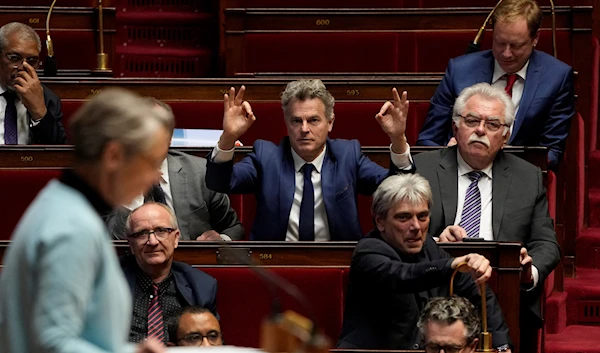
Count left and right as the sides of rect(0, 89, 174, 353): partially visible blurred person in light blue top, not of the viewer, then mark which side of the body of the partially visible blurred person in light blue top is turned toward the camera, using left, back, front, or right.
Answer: right

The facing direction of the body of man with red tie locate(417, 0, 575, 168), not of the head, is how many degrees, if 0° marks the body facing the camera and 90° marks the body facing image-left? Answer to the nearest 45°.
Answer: approximately 0°

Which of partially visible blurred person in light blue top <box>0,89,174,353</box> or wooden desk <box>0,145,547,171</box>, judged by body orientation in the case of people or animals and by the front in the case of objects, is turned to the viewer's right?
the partially visible blurred person in light blue top

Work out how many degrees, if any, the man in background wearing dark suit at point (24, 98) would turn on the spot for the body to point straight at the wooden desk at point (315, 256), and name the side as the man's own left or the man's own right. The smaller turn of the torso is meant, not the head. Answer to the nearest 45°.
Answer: approximately 45° to the man's own left

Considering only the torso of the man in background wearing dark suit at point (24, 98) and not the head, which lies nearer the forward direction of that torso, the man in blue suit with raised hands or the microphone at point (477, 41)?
the man in blue suit with raised hands
